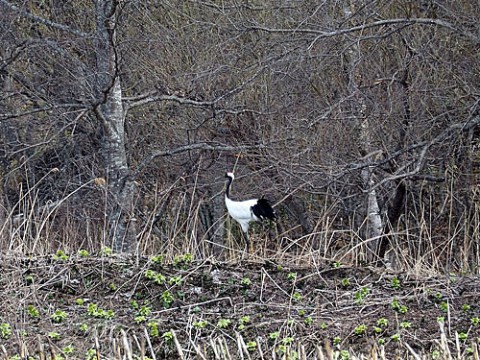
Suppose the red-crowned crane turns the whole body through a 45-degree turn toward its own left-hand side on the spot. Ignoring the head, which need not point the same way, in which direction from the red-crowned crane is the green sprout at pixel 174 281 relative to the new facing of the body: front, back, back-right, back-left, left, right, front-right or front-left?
front-left

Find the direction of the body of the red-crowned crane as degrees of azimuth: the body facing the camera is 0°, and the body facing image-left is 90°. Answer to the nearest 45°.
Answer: approximately 90°

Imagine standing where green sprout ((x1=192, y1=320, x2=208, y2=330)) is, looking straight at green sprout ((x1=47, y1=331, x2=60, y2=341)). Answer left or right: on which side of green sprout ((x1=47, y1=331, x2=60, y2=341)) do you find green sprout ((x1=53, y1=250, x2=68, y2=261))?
right

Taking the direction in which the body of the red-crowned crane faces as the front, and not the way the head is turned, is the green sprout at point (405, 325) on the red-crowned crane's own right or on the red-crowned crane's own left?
on the red-crowned crane's own left

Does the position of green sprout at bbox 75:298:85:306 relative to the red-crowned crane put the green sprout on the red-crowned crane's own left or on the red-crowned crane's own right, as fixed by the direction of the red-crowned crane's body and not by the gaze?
on the red-crowned crane's own left

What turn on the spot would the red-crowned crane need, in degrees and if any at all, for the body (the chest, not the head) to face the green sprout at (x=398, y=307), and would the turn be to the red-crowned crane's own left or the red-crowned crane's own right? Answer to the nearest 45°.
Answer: approximately 90° to the red-crowned crane's own left

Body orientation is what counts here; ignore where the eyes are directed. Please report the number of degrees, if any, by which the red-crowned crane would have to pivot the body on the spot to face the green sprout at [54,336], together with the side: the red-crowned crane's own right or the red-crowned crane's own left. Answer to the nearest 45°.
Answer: approximately 90° to the red-crowned crane's own left

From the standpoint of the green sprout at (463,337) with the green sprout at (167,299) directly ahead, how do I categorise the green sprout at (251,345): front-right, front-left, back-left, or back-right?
front-left

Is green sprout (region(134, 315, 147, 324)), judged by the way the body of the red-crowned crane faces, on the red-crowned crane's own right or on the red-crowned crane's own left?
on the red-crowned crane's own left

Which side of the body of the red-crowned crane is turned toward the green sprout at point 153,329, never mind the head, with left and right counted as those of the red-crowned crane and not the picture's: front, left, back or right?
left

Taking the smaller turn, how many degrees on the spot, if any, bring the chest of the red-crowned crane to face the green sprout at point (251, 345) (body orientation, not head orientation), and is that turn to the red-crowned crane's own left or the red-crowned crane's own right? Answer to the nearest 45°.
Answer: approximately 90° to the red-crowned crane's own left

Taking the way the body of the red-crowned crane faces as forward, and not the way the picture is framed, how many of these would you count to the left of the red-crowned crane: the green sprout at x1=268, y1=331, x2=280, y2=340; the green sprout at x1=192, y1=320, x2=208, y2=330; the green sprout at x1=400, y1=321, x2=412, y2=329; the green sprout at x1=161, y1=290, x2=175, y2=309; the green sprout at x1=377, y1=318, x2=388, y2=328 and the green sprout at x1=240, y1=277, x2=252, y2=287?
6
